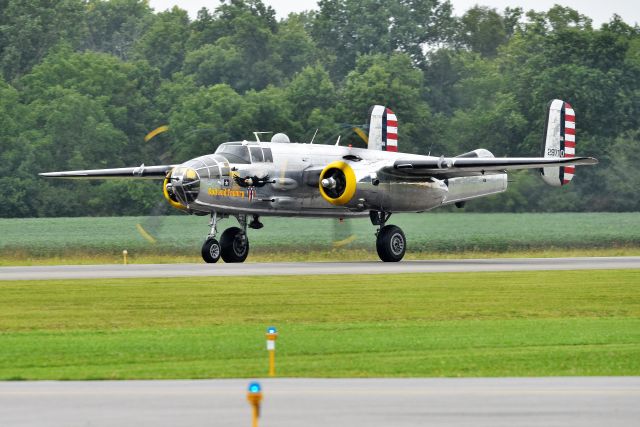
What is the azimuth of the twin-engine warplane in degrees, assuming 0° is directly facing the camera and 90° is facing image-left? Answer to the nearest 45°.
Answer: approximately 45°

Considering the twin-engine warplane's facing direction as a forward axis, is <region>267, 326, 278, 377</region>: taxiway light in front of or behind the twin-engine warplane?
in front
